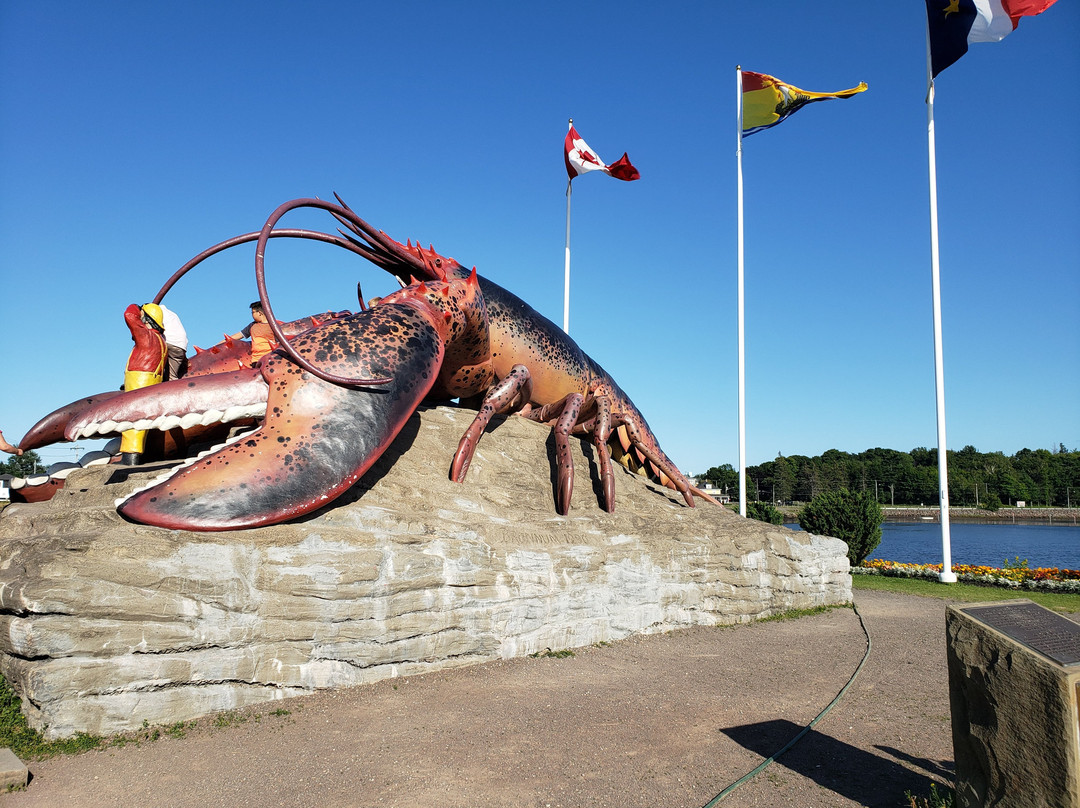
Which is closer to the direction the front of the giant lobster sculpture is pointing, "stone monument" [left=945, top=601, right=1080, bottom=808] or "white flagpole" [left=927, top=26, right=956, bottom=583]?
the stone monument

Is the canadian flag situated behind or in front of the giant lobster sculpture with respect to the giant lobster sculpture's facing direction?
behind

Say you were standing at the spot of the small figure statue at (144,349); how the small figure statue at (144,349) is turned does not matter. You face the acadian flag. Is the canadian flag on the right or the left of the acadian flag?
left

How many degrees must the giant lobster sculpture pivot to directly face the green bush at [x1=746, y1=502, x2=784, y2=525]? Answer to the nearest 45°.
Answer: approximately 180°

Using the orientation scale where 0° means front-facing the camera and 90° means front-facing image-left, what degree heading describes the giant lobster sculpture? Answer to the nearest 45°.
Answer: approximately 45°

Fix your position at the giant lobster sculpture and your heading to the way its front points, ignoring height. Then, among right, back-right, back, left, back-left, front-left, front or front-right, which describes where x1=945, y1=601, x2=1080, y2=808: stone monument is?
left

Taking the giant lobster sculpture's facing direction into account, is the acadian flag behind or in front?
behind

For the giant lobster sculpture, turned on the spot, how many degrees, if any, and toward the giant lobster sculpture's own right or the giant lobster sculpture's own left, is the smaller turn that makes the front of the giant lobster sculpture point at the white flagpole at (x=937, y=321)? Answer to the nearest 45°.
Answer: approximately 180°

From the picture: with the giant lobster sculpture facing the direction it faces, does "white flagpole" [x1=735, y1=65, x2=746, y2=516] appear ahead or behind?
behind

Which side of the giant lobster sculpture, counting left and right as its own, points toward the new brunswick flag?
back

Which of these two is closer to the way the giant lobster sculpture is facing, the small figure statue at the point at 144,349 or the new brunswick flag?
the small figure statue

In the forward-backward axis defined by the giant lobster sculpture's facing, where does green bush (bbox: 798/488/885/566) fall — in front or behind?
behind
